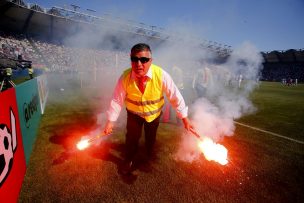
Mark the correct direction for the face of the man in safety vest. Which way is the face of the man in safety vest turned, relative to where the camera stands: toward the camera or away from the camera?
toward the camera

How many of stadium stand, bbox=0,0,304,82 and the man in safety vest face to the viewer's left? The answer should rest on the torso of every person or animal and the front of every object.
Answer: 0

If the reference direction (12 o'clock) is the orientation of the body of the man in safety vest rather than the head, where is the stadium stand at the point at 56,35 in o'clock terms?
The stadium stand is roughly at 5 o'clock from the man in safety vest.

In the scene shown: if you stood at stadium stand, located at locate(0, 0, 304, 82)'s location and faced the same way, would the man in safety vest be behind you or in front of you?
in front

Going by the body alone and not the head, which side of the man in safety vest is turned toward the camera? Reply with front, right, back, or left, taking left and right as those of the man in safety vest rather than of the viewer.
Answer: front

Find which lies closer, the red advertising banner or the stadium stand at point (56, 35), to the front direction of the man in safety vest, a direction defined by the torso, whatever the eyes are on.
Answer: the red advertising banner

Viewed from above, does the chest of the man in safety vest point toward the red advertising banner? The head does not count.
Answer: no

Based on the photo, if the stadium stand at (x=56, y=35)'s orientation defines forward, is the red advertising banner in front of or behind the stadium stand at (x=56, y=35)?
in front
